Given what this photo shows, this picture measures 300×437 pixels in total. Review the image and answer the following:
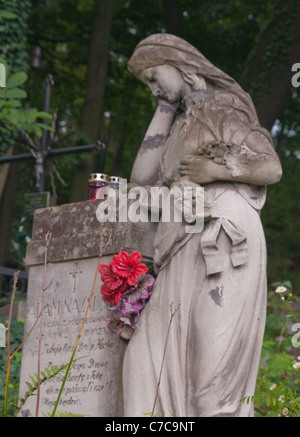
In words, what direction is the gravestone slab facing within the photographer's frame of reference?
facing the viewer

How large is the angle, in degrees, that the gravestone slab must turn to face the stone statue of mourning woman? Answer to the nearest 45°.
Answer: approximately 45° to its left

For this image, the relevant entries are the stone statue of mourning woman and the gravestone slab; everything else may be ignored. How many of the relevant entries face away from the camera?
0

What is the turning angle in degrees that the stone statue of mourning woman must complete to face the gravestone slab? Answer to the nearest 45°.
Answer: approximately 90° to its right

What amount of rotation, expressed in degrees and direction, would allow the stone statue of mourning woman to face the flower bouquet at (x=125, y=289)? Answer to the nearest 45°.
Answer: approximately 45° to its right

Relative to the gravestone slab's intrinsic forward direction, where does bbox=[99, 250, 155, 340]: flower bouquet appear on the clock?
The flower bouquet is roughly at 11 o'clock from the gravestone slab.

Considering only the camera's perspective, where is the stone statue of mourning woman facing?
facing the viewer and to the left of the viewer
